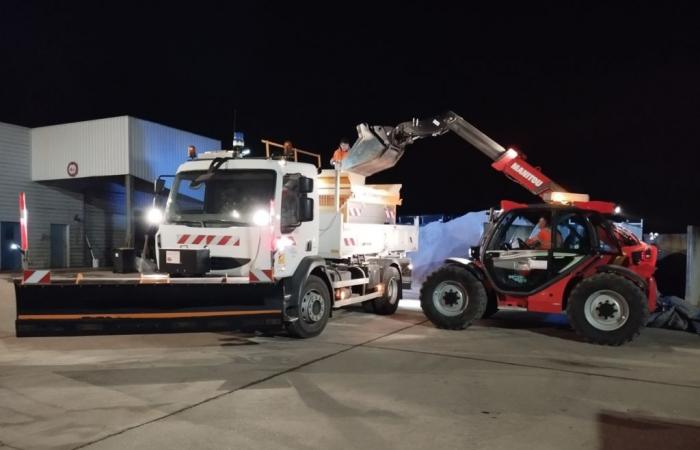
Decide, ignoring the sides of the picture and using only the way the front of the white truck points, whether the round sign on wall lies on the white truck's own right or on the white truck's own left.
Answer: on the white truck's own right

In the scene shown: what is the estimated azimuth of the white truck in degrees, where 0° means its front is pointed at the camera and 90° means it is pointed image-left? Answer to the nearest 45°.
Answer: approximately 45°

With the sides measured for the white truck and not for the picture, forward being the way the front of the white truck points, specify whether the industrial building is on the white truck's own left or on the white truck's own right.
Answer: on the white truck's own right
